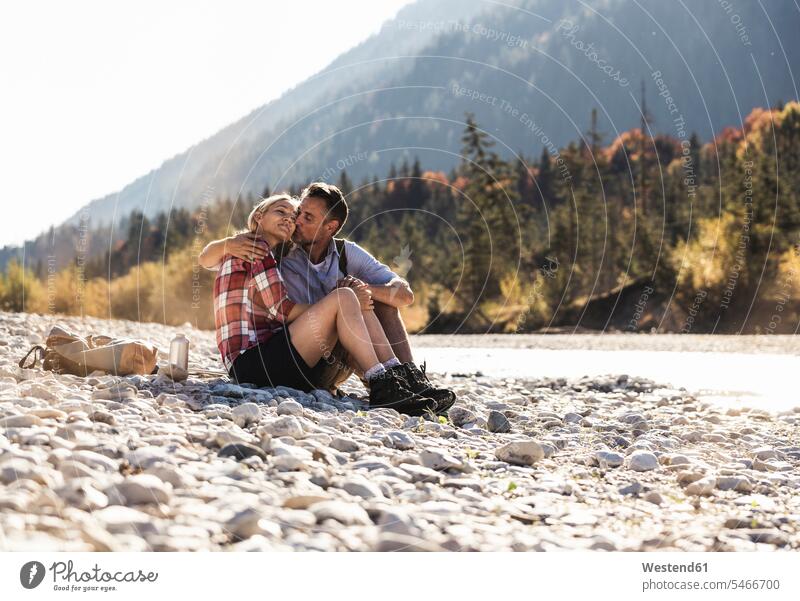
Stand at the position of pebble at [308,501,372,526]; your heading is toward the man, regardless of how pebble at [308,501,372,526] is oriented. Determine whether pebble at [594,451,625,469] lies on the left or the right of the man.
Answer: right

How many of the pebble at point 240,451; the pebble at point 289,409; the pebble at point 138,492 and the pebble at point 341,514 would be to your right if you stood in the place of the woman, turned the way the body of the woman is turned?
4

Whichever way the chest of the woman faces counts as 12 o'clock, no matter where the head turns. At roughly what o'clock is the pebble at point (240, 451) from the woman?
The pebble is roughly at 3 o'clock from the woman.

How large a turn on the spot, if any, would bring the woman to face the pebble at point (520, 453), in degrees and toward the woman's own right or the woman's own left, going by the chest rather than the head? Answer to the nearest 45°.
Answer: approximately 45° to the woman's own right

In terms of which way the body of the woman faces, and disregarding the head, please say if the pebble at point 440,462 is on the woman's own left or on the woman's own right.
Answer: on the woman's own right

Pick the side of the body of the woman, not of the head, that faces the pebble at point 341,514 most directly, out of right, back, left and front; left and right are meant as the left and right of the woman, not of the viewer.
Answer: right

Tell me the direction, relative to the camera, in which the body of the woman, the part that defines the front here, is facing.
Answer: to the viewer's right

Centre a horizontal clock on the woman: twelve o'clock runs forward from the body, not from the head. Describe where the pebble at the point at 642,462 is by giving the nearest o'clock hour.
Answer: The pebble is roughly at 1 o'clock from the woman.

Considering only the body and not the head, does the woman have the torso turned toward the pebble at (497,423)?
yes

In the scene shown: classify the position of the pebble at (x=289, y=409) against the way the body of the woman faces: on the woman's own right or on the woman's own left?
on the woman's own right

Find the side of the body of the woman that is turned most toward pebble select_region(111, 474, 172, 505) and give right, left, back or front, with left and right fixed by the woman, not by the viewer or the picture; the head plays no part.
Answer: right
